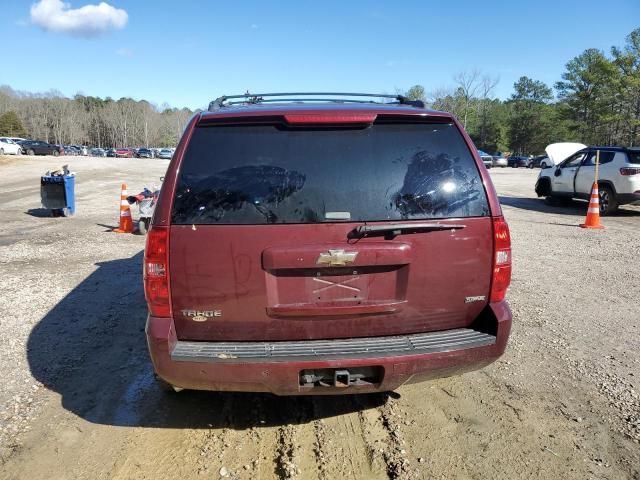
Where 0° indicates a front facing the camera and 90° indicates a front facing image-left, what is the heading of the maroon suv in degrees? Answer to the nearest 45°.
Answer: approximately 180°

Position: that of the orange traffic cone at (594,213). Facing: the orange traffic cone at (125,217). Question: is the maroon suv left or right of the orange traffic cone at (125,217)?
left

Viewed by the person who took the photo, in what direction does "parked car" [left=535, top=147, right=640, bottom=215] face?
facing away from the viewer and to the left of the viewer

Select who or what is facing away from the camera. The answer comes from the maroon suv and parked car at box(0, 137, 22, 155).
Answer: the maroon suv

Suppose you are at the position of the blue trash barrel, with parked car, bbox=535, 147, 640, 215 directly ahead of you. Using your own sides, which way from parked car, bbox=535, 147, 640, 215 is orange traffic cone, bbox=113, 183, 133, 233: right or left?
right

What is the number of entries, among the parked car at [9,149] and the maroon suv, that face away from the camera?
1
